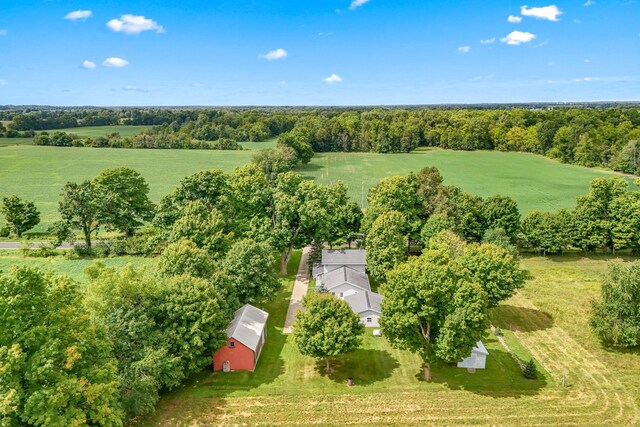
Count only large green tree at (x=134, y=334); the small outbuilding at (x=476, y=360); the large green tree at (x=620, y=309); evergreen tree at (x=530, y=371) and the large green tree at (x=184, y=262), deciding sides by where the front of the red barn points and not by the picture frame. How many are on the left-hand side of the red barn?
3

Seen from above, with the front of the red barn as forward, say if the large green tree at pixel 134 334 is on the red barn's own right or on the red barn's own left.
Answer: on the red barn's own right

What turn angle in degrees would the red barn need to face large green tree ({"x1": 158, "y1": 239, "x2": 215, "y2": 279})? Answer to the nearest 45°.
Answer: approximately 135° to its right

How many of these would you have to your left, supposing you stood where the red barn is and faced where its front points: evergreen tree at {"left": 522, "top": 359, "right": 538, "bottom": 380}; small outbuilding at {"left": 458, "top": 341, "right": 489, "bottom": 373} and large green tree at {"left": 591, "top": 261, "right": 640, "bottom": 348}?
3

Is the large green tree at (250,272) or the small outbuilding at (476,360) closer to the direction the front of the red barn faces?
the small outbuilding

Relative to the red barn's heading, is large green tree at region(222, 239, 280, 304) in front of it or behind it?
behind

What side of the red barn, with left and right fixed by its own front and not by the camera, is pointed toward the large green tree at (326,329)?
left

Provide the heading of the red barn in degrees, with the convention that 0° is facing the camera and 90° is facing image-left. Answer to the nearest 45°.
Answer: approximately 0°

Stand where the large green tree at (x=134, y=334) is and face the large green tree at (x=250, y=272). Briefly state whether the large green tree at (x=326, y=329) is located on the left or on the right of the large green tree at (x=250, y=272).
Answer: right

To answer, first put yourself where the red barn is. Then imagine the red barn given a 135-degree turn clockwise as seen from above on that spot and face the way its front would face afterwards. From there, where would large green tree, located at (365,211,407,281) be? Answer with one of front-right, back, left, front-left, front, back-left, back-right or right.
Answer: right

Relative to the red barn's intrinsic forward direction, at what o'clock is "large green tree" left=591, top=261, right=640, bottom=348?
The large green tree is roughly at 9 o'clock from the red barn.

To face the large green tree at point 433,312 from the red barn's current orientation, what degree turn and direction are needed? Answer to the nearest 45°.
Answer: approximately 90° to its left

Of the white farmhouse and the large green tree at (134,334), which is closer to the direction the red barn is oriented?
the large green tree

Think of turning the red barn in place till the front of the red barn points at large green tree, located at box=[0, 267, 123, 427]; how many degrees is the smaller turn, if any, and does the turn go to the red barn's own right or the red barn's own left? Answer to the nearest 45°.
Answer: approximately 45° to the red barn's own right

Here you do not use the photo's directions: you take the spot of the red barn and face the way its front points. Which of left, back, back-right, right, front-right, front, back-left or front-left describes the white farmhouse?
back-left
